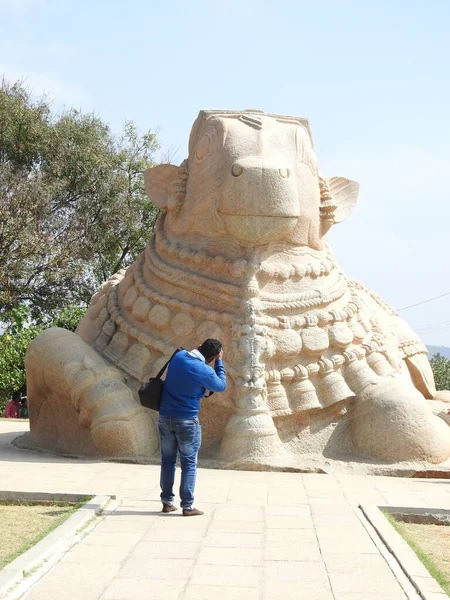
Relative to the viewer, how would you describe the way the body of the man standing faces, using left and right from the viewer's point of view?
facing away from the viewer and to the right of the viewer

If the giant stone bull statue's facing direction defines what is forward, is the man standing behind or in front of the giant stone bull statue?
in front

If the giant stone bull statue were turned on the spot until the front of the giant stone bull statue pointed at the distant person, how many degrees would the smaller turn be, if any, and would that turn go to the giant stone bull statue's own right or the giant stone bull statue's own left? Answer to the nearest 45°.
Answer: approximately 135° to the giant stone bull statue's own right

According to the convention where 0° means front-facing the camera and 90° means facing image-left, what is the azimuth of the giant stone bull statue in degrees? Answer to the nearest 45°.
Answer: approximately 0°

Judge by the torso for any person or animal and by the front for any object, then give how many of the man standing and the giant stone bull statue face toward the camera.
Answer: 1

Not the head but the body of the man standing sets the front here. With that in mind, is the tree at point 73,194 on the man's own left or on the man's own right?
on the man's own left

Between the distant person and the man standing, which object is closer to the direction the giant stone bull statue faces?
the man standing

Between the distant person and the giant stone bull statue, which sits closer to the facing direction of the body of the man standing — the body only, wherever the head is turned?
the giant stone bull statue

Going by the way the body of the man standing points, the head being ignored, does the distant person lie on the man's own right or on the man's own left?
on the man's own left
